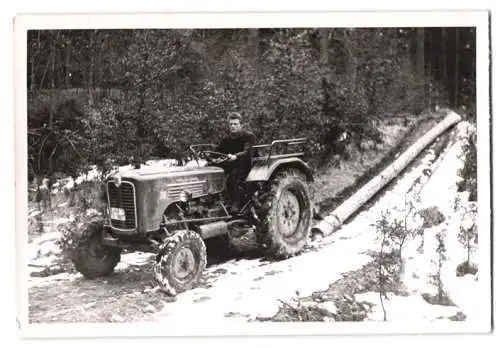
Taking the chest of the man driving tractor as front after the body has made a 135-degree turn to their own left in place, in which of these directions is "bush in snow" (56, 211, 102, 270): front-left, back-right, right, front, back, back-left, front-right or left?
back

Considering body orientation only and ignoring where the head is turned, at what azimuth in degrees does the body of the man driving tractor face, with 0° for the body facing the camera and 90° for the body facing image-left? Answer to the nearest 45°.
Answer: approximately 45°
